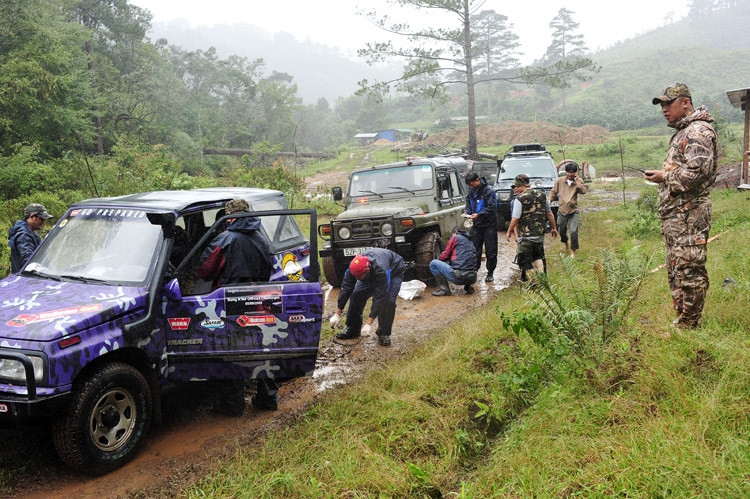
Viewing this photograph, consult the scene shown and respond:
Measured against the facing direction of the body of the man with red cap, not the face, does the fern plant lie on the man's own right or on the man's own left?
on the man's own left

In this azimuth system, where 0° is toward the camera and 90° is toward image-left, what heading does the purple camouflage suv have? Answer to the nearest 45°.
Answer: approximately 45°

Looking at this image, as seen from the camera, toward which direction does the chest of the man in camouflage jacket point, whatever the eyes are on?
to the viewer's left

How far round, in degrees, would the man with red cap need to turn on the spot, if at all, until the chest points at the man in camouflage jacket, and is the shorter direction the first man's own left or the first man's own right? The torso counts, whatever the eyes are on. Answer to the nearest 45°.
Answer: approximately 90° to the first man's own left

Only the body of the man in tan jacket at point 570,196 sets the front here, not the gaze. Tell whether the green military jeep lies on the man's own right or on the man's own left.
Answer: on the man's own right

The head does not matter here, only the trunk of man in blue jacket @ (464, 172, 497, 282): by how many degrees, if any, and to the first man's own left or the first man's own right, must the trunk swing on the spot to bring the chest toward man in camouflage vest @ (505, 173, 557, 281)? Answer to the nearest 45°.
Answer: approximately 90° to the first man's own left

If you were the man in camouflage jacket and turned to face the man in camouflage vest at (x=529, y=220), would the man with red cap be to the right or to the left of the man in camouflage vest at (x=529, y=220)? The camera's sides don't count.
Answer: left

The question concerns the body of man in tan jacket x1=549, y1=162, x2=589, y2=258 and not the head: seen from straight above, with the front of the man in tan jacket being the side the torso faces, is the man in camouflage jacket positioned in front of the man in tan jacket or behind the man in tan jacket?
in front

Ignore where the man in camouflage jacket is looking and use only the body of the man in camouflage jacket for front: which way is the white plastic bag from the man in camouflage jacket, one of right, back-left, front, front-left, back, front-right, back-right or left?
front-right

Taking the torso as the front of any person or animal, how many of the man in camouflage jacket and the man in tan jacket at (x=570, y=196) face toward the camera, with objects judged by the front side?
1
